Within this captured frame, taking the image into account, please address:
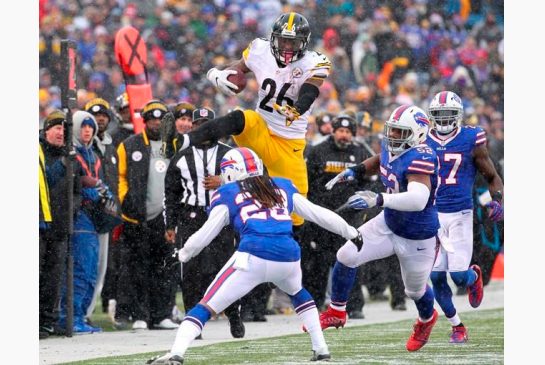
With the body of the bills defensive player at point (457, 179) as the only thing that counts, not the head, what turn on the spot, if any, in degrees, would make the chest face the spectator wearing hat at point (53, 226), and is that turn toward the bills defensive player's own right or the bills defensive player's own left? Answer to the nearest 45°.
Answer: approximately 90° to the bills defensive player's own right

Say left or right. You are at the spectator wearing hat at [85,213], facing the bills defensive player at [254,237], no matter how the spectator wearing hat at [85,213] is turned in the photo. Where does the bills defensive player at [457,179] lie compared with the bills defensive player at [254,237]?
left

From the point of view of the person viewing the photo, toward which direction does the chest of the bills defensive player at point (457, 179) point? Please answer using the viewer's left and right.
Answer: facing the viewer

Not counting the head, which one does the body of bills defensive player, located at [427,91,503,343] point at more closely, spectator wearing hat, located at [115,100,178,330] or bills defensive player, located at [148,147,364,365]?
the bills defensive player

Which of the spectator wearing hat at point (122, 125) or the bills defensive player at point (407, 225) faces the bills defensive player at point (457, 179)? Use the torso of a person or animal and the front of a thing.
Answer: the spectator wearing hat

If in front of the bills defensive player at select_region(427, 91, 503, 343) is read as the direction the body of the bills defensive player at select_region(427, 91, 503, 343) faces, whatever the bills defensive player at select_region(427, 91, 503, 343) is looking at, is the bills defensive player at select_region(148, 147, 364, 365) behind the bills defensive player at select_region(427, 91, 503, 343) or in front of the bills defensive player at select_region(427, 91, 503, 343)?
in front

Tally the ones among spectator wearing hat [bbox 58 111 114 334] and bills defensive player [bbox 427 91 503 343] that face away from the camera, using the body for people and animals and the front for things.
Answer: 0

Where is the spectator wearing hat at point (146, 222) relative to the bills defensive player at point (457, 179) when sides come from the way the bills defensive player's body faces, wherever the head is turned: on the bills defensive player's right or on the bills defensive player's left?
on the bills defensive player's right

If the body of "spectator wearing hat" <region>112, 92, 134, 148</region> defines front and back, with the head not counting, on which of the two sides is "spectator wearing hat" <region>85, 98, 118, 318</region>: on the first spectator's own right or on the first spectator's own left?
on the first spectator's own right

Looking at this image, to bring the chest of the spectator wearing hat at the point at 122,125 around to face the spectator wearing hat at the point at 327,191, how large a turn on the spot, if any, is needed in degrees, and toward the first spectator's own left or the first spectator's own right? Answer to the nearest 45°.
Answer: approximately 45° to the first spectator's own left

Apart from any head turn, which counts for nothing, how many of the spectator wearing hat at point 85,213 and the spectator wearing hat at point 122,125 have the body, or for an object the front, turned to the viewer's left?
0

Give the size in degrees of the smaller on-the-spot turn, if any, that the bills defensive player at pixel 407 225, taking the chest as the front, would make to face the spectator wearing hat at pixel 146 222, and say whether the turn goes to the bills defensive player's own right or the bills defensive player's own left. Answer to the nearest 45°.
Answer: approximately 90° to the bills defensive player's own right

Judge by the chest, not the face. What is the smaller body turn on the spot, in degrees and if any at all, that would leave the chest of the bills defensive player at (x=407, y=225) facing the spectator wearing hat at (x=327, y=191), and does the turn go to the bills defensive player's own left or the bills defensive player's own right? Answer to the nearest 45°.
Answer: approximately 135° to the bills defensive player's own right

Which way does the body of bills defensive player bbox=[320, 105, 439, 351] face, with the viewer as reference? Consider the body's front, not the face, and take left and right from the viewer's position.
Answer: facing the viewer and to the left of the viewer
